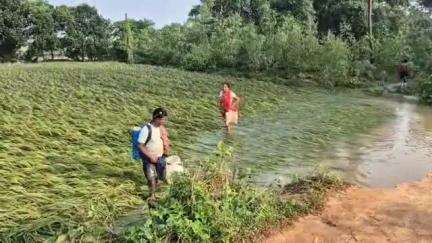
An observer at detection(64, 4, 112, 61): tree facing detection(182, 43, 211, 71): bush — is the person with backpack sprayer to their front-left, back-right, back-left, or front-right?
front-right

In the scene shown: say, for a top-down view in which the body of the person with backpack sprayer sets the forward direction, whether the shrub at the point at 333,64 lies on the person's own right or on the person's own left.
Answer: on the person's own left

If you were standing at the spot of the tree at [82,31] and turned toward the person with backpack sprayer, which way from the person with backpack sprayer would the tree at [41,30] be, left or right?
right

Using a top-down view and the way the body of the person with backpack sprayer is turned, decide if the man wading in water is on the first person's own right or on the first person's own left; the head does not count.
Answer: on the first person's own left

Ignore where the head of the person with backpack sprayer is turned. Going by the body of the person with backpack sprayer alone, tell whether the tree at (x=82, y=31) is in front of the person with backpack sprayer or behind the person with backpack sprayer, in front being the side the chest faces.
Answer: behind

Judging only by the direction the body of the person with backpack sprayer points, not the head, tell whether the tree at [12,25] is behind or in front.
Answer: behind

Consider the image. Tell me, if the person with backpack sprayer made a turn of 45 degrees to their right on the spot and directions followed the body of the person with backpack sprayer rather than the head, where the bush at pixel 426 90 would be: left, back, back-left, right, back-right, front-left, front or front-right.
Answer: back-left

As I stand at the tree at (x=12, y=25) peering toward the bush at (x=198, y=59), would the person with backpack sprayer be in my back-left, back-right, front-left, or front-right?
front-right

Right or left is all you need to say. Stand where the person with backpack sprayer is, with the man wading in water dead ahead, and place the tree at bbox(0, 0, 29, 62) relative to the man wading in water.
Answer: left
